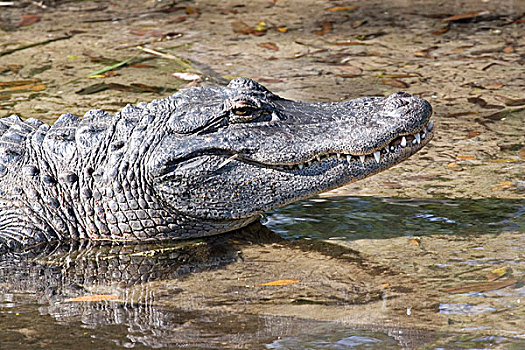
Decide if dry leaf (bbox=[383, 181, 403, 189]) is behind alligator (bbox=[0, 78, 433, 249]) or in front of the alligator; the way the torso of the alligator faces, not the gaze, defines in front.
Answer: in front

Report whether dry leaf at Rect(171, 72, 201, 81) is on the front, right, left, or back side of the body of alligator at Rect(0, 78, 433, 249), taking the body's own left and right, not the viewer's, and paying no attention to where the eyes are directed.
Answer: left

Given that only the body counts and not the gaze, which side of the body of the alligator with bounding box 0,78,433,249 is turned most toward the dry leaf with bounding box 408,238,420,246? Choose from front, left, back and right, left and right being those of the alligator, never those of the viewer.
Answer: front

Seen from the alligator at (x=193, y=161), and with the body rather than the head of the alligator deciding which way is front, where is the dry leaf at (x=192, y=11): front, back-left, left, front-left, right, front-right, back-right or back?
left

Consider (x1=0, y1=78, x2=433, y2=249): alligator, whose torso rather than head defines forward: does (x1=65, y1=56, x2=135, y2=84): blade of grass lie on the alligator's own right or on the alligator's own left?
on the alligator's own left

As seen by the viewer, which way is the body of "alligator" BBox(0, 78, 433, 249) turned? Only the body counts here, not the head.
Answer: to the viewer's right

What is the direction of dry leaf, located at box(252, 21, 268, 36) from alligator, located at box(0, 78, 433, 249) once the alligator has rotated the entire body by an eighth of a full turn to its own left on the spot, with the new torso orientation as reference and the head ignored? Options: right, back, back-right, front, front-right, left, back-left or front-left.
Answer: front-left

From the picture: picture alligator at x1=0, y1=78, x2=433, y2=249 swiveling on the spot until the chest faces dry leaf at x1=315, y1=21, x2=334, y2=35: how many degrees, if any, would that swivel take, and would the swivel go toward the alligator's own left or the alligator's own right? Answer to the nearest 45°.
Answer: approximately 90° to the alligator's own left

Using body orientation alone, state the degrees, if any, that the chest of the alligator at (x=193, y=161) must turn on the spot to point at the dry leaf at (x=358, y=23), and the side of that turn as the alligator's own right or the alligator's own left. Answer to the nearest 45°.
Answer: approximately 90° to the alligator's own left

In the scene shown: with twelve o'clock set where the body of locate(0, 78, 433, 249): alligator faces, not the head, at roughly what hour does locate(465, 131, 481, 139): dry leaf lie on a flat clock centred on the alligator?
The dry leaf is roughly at 11 o'clock from the alligator.

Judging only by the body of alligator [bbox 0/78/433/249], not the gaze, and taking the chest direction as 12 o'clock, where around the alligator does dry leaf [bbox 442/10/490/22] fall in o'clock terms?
The dry leaf is roughly at 10 o'clock from the alligator.

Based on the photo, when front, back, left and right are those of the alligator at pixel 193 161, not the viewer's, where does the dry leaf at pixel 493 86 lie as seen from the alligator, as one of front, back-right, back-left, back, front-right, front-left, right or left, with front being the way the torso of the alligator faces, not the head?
front-left
